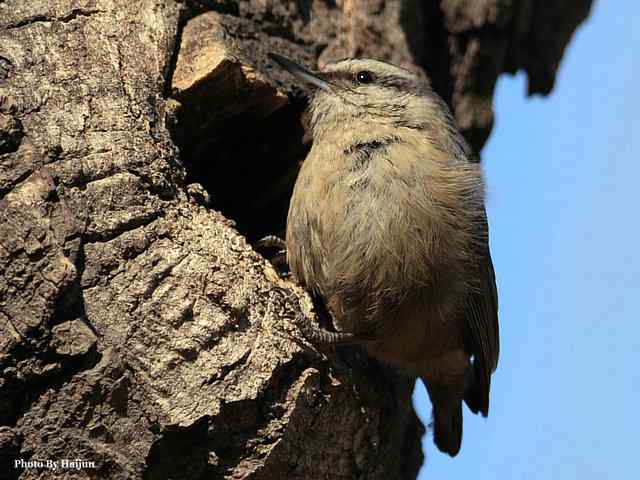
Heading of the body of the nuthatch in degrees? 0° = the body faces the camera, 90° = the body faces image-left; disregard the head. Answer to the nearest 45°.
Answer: approximately 45°
